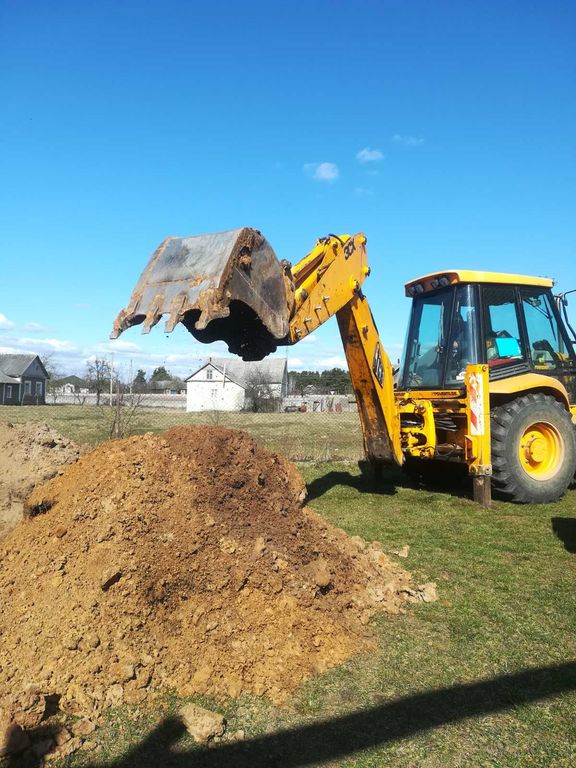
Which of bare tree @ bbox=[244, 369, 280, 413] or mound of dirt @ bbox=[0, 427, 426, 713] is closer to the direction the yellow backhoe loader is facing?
the bare tree

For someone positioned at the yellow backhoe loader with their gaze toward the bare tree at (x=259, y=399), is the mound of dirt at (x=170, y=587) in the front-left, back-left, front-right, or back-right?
back-left

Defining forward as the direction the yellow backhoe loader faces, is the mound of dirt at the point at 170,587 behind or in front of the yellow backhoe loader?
behind

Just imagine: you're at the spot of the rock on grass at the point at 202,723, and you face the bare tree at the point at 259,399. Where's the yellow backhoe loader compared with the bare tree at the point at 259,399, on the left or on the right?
right

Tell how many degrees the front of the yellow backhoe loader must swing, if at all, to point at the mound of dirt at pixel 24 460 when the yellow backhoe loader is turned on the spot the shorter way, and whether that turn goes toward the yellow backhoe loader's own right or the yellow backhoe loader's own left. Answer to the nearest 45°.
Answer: approximately 180°

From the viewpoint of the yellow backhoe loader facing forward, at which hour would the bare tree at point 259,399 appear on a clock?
The bare tree is roughly at 10 o'clock from the yellow backhoe loader.

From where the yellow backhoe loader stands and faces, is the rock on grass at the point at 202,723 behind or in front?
behind

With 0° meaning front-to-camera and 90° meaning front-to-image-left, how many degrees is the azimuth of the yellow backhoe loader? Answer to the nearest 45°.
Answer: approximately 225°
